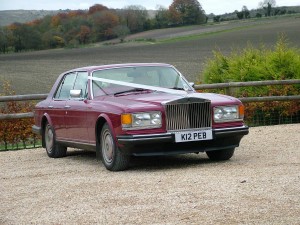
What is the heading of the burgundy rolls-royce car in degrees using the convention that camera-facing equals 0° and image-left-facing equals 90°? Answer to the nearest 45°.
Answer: approximately 315°
